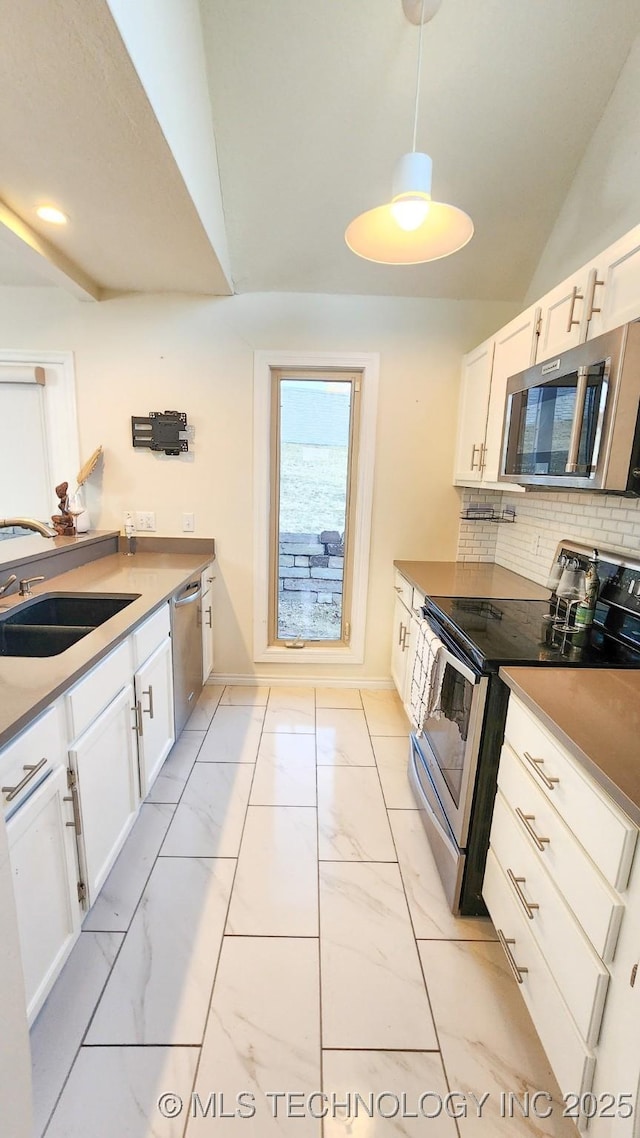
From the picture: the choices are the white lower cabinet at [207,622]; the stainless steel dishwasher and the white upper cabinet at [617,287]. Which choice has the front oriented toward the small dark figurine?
the white upper cabinet

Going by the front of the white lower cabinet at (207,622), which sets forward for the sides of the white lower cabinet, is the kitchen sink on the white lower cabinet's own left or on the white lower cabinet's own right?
on the white lower cabinet's own right

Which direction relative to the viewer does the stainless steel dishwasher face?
to the viewer's right

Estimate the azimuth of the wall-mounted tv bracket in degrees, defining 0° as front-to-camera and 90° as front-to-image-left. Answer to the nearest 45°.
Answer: approximately 0°

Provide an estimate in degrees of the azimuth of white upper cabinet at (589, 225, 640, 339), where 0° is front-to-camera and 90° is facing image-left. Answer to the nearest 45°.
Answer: approximately 90°

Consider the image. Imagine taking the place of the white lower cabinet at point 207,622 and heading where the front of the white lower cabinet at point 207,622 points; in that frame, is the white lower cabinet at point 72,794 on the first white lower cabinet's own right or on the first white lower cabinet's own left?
on the first white lower cabinet's own right

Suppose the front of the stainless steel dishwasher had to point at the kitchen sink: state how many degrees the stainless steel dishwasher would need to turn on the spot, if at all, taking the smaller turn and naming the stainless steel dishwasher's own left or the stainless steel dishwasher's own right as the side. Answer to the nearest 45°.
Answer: approximately 135° to the stainless steel dishwasher's own right

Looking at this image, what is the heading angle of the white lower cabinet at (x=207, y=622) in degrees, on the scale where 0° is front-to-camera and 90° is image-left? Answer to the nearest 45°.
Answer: approximately 270°

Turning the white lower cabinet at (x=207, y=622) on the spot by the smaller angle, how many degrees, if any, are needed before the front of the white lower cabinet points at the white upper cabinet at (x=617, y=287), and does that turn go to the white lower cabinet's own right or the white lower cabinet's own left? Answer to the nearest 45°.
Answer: approximately 45° to the white lower cabinet's own right
